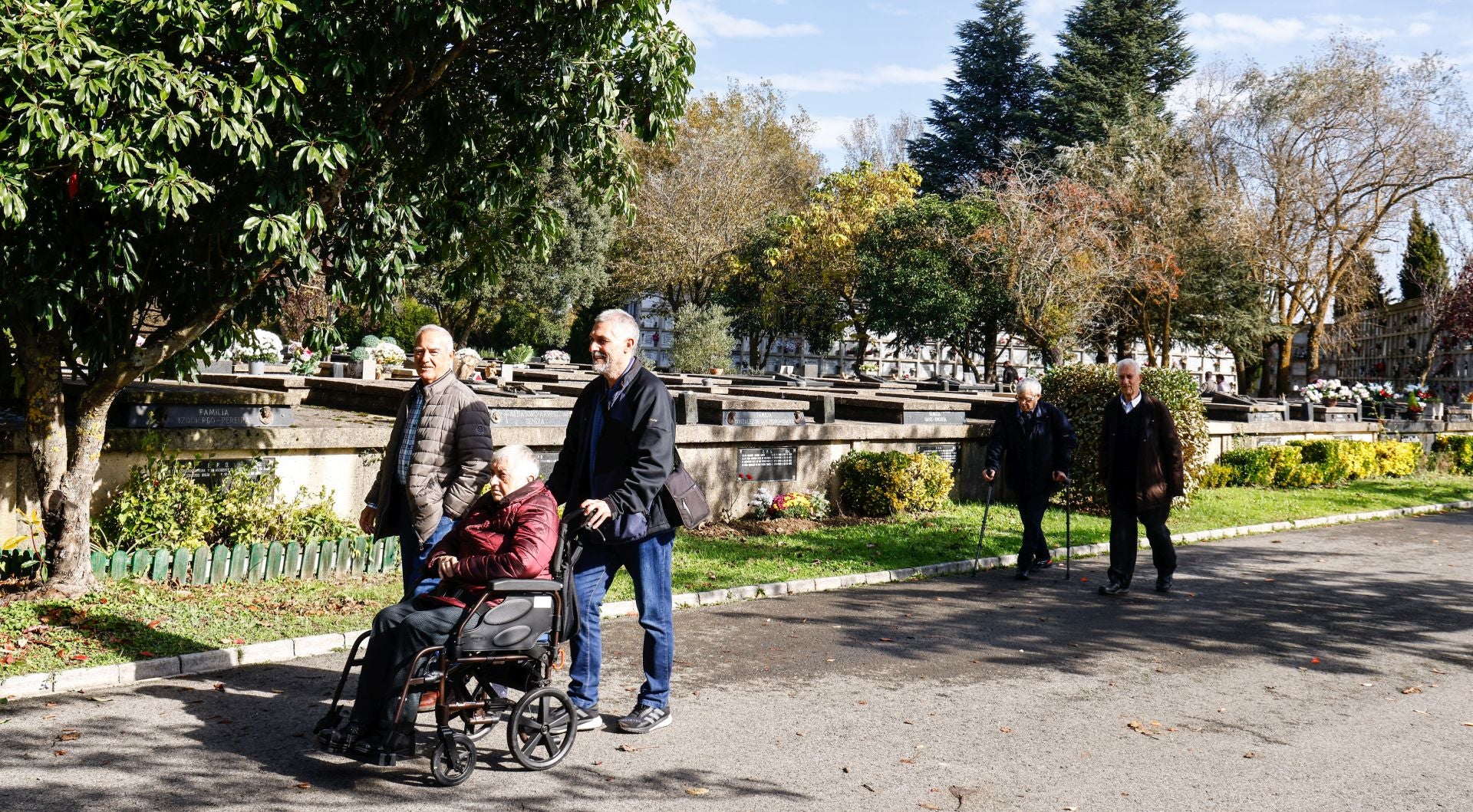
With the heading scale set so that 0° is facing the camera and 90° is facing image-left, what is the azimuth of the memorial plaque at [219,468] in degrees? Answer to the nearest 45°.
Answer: approximately 0°

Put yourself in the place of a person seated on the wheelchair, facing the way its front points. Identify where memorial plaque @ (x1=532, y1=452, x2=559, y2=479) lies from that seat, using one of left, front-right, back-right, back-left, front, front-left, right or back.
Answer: back-right

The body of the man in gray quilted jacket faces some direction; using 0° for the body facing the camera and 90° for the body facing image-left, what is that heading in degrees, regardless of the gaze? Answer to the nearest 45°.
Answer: approximately 45°

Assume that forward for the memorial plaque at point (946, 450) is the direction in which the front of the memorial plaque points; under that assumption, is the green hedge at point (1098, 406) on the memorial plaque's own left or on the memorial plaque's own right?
on the memorial plaque's own left

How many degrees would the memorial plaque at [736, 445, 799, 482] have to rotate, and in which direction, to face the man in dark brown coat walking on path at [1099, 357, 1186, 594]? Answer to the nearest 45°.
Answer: approximately 45° to its left

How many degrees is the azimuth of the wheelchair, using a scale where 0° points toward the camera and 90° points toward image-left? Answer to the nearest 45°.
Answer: approximately 45°

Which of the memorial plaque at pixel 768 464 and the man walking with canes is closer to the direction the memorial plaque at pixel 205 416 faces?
the man walking with canes

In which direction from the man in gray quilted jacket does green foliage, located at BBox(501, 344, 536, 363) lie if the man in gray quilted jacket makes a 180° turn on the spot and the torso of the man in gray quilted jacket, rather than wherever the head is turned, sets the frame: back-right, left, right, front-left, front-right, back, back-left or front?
front-left

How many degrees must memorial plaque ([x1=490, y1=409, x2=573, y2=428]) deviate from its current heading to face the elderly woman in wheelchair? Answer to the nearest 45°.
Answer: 0° — it already faces them

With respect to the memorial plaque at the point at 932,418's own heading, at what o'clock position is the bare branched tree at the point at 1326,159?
The bare branched tree is roughly at 7 o'clock from the memorial plaque.
